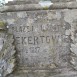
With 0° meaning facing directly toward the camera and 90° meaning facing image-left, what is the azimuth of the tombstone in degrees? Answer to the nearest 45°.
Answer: approximately 0°
